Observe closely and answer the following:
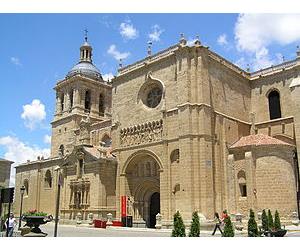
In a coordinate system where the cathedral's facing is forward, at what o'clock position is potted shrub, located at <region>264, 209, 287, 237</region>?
The potted shrub is roughly at 10 o'clock from the cathedral.

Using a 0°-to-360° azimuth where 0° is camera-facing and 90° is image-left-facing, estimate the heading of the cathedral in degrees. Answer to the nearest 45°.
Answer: approximately 45°
